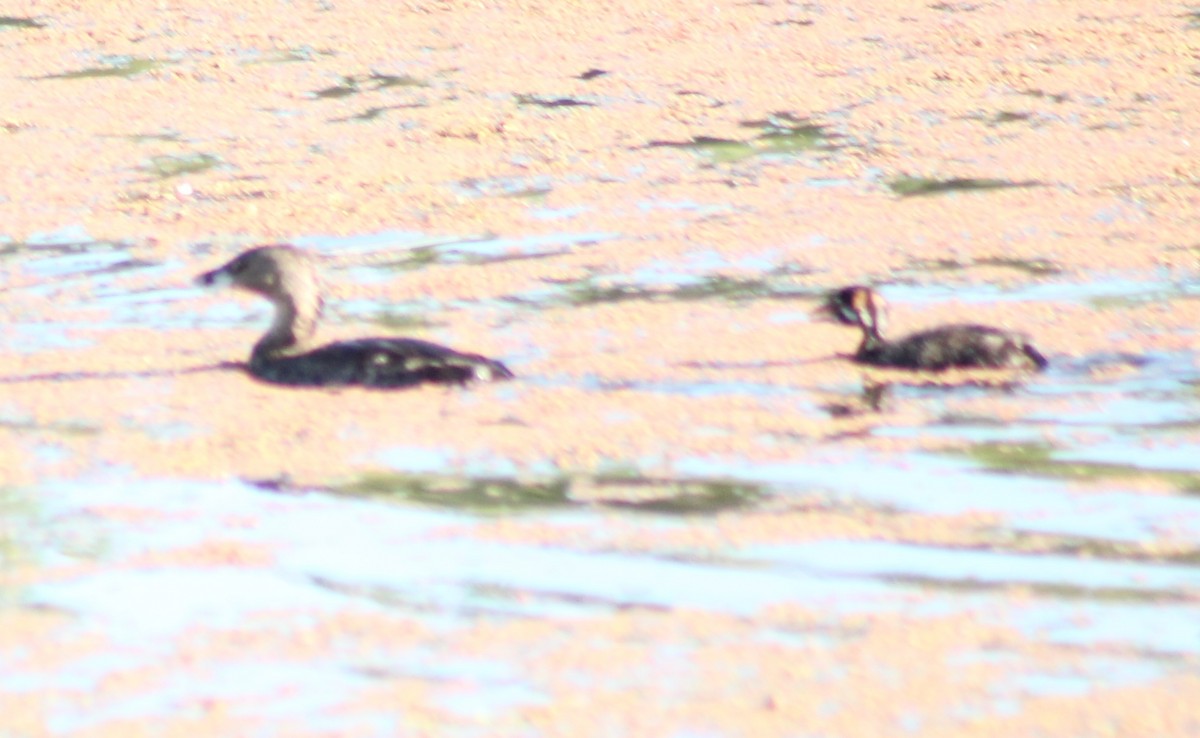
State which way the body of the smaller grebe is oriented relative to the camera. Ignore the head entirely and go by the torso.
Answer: to the viewer's left

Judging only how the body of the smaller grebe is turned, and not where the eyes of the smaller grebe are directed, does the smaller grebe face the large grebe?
yes

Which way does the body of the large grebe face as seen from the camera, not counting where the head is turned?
to the viewer's left

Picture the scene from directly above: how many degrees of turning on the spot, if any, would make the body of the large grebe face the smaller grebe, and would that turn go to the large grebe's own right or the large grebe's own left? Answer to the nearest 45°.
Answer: approximately 180°

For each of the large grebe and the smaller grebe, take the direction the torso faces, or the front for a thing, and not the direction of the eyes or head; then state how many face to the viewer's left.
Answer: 2
